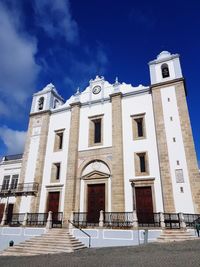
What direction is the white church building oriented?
toward the camera
